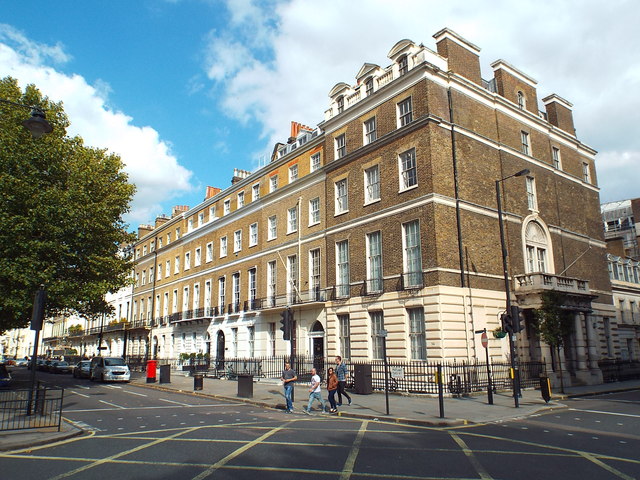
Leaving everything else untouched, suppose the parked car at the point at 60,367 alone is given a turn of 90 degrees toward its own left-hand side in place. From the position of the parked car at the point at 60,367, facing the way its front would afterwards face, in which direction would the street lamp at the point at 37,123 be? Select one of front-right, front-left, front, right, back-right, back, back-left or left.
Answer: back-right

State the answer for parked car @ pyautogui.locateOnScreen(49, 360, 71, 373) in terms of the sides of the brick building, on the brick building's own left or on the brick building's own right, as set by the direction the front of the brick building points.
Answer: on the brick building's own right

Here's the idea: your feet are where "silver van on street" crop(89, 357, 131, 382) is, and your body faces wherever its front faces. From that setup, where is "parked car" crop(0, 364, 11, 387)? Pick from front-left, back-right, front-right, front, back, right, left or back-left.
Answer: right

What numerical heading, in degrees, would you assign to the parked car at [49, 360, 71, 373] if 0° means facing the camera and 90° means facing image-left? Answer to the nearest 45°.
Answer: approximately 315°

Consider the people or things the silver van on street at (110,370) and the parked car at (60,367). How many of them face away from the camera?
0

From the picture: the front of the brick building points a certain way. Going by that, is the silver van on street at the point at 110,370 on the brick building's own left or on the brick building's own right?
on the brick building's own right

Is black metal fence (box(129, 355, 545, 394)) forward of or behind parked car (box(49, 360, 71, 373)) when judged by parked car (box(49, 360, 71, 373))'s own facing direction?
forward

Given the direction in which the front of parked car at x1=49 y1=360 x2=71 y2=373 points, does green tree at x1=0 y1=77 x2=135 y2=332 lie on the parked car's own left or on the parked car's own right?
on the parked car's own right

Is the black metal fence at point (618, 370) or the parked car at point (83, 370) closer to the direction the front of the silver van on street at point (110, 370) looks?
the black metal fence

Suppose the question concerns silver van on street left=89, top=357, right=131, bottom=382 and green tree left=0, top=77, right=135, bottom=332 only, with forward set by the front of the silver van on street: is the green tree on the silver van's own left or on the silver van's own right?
on the silver van's own right

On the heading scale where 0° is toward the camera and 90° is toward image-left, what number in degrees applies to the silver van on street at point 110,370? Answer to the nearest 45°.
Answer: approximately 315°

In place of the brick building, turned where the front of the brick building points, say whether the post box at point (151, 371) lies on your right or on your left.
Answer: on your right
